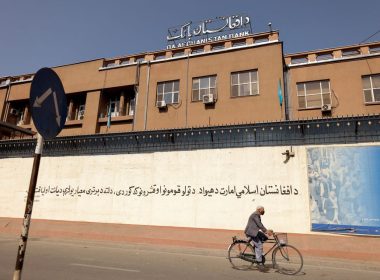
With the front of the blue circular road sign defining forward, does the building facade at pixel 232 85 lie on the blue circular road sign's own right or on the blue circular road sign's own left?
on the blue circular road sign's own left

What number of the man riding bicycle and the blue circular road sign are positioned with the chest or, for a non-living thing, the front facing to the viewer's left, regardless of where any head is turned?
0

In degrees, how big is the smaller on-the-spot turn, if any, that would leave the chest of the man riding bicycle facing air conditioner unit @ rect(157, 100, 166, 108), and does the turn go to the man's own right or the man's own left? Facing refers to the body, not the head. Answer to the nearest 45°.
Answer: approximately 135° to the man's own left

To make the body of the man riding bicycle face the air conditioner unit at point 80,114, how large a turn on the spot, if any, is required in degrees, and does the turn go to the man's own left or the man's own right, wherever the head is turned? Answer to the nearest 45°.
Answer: approximately 135° to the man's own left

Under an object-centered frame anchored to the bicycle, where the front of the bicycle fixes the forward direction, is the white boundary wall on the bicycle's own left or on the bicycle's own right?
on the bicycle's own left

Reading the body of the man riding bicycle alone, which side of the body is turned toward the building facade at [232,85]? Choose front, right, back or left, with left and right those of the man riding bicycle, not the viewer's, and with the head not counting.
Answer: left

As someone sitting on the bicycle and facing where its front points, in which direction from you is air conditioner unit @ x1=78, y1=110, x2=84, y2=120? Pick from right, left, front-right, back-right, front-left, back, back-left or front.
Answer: back-left

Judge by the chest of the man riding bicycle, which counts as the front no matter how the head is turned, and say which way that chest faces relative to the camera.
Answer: to the viewer's right

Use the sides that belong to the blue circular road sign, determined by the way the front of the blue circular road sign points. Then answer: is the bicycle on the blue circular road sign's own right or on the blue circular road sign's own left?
on the blue circular road sign's own left

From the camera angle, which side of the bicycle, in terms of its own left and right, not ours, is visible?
right

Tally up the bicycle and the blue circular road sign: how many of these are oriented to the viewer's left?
0

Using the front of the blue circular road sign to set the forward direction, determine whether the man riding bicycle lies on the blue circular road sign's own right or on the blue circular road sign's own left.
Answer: on the blue circular road sign's own left

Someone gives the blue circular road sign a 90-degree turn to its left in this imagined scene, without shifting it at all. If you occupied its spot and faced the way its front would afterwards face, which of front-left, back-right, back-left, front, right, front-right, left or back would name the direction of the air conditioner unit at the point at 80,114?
front-left
